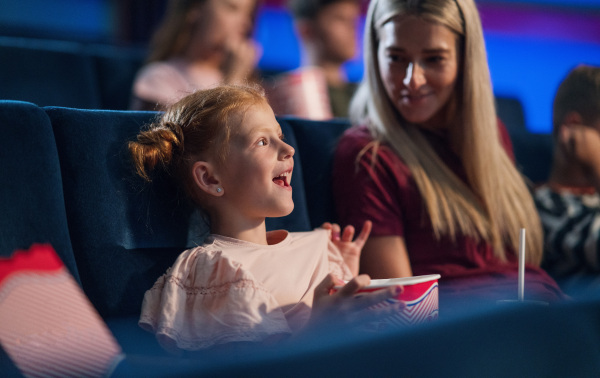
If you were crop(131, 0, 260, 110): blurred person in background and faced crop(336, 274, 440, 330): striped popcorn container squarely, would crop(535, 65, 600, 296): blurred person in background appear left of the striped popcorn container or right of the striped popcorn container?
left

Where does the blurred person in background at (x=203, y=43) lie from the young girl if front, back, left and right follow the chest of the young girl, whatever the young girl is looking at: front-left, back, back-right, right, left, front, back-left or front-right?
back-left

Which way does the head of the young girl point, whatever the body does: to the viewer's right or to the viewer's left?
to the viewer's right

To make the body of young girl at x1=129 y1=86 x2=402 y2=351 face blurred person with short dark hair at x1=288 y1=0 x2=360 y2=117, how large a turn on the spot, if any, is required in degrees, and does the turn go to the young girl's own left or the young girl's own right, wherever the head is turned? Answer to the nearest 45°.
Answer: approximately 135° to the young girl's own left

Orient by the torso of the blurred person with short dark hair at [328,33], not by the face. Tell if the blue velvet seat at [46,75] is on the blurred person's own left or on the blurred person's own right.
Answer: on the blurred person's own right

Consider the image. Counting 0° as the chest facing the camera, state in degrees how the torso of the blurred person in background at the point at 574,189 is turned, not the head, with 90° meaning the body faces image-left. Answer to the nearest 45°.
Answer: approximately 315°

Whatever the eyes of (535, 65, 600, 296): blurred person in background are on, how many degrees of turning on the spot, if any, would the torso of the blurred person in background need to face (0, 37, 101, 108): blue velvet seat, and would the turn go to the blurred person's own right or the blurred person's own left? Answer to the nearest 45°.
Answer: approximately 135° to the blurred person's own right
